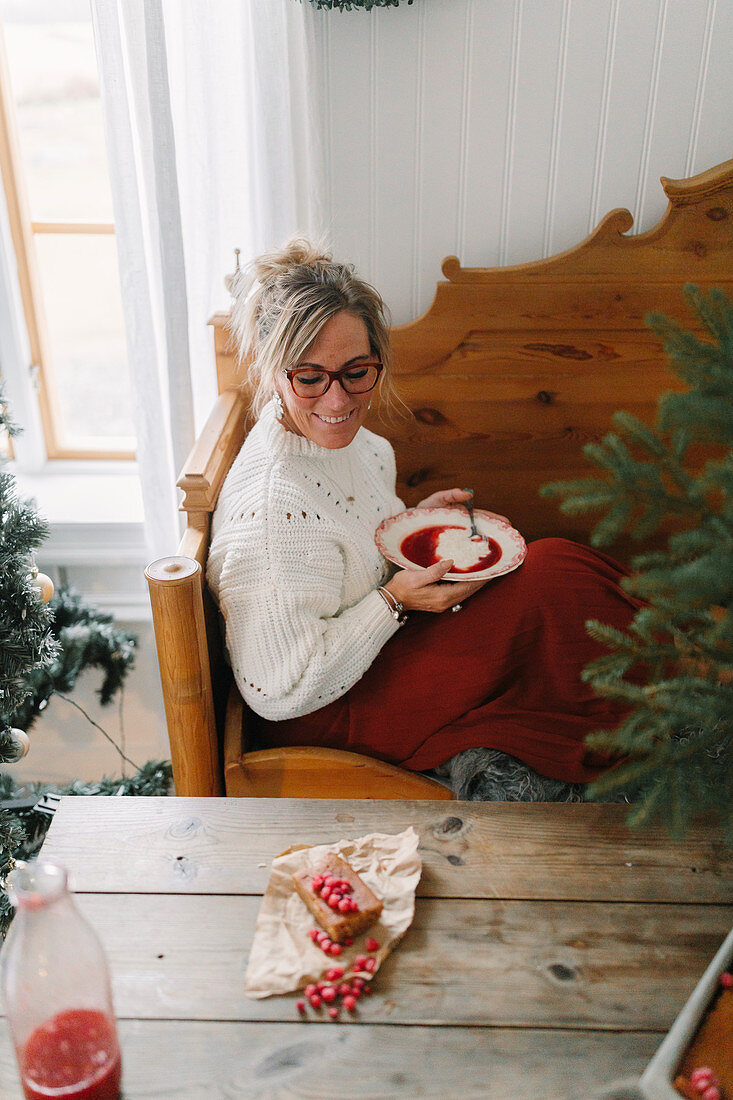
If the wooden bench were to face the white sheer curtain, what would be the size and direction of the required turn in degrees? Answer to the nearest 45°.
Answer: approximately 90° to its right

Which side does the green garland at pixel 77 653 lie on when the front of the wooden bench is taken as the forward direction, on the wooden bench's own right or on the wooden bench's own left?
on the wooden bench's own right

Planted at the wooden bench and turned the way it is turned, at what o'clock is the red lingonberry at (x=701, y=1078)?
The red lingonberry is roughly at 12 o'clock from the wooden bench.

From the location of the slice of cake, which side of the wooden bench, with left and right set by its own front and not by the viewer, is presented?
front

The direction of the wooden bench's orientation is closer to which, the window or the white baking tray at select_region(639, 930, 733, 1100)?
the white baking tray

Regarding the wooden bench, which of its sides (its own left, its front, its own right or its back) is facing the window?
right

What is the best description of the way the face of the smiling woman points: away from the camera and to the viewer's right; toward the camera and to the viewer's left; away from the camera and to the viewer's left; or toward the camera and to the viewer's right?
toward the camera and to the viewer's right

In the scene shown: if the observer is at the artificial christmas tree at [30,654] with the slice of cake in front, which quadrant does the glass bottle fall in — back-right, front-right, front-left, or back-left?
front-right

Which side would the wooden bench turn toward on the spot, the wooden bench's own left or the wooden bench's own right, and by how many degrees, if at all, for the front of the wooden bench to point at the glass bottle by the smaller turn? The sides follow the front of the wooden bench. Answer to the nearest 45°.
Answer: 0° — it already faces it

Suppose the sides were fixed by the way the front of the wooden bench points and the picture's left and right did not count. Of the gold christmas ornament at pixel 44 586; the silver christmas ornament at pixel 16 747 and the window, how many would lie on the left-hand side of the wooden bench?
0

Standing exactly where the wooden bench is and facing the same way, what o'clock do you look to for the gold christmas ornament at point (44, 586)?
The gold christmas ornament is roughly at 2 o'clock from the wooden bench.

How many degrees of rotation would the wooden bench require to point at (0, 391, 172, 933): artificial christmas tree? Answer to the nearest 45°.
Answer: approximately 45° to its right

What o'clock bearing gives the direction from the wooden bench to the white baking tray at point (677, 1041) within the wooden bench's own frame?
The white baking tray is roughly at 12 o'clock from the wooden bench.

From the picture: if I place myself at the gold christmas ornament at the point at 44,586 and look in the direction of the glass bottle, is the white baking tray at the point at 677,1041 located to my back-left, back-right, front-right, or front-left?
front-left

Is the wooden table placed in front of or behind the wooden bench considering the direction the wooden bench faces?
in front

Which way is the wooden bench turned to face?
toward the camera

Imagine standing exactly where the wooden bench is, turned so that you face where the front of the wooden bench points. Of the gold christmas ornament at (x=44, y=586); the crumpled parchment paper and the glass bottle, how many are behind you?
0
